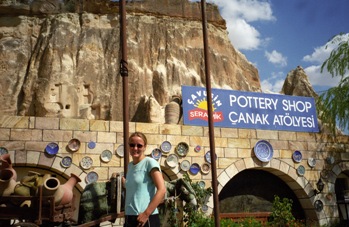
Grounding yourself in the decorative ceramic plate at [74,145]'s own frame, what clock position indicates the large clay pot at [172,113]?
The large clay pot is roughly at 8 o'clock from the decorative ceramic plate.

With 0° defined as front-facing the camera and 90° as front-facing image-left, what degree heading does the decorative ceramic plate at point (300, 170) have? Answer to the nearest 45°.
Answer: approximately 0°

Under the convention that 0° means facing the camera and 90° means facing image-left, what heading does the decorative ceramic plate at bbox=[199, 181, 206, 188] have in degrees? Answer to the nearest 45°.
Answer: approximately 0°

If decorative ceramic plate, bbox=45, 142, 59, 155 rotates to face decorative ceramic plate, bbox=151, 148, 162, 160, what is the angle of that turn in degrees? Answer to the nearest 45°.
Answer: approximately 90° to its left

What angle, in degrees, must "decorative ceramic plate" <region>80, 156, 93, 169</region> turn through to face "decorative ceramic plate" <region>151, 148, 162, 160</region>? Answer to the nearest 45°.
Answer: approximately 90° to its left

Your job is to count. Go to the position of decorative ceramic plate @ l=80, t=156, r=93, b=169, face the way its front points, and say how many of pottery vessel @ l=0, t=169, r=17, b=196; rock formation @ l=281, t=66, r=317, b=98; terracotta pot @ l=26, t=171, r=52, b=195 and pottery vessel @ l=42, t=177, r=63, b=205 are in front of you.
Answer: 3

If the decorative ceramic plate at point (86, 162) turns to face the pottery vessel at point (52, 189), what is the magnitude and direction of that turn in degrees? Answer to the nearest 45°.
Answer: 0° — it already faces it

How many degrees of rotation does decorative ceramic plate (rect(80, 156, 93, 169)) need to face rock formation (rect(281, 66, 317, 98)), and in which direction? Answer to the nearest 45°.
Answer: approximately 135° to its left

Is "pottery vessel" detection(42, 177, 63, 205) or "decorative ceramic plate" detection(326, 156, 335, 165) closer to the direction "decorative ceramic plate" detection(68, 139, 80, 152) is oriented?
the pottery vessel
